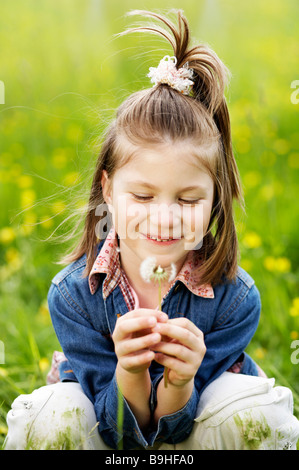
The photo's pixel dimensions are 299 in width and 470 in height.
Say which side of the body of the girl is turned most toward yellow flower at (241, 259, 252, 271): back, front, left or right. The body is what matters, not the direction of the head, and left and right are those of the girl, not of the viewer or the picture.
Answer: back

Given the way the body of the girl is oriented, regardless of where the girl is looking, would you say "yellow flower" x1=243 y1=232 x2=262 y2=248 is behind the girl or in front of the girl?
behind

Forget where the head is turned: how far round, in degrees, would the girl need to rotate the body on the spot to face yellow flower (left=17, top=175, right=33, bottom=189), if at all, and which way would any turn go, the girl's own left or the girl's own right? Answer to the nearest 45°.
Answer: approximately 135° to the girl's own right

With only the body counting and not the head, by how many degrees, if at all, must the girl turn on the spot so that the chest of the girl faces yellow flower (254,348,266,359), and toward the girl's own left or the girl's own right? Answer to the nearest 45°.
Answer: approximately 135° to the girl's own left

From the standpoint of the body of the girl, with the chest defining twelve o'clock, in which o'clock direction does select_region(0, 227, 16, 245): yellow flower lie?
The yellow flower is roughly at 5 o'clock from the girl.

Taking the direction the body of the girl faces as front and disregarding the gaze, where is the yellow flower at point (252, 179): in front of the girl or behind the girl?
behind

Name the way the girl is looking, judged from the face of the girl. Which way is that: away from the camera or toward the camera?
toward the camera

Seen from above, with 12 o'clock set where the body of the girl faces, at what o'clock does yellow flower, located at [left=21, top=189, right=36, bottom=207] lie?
The yellow flower is roughly at 5 o'clock from the girl.

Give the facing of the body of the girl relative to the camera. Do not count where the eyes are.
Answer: toward the camera

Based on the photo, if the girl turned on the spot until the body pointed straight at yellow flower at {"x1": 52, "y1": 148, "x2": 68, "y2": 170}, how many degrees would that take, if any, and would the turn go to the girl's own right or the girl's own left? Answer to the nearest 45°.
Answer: approximately 180°
